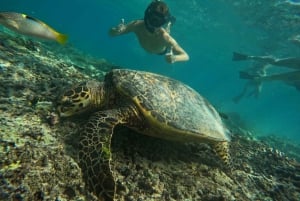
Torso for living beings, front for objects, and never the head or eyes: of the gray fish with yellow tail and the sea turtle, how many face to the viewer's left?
2

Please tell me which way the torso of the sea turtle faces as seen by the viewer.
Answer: to the viewer's left

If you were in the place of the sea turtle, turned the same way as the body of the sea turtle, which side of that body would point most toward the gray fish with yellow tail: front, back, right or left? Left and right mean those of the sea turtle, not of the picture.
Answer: front

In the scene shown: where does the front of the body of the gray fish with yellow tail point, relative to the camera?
to the viewer's left

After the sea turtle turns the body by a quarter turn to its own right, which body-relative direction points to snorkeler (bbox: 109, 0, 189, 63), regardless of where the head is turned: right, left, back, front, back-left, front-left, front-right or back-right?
front
